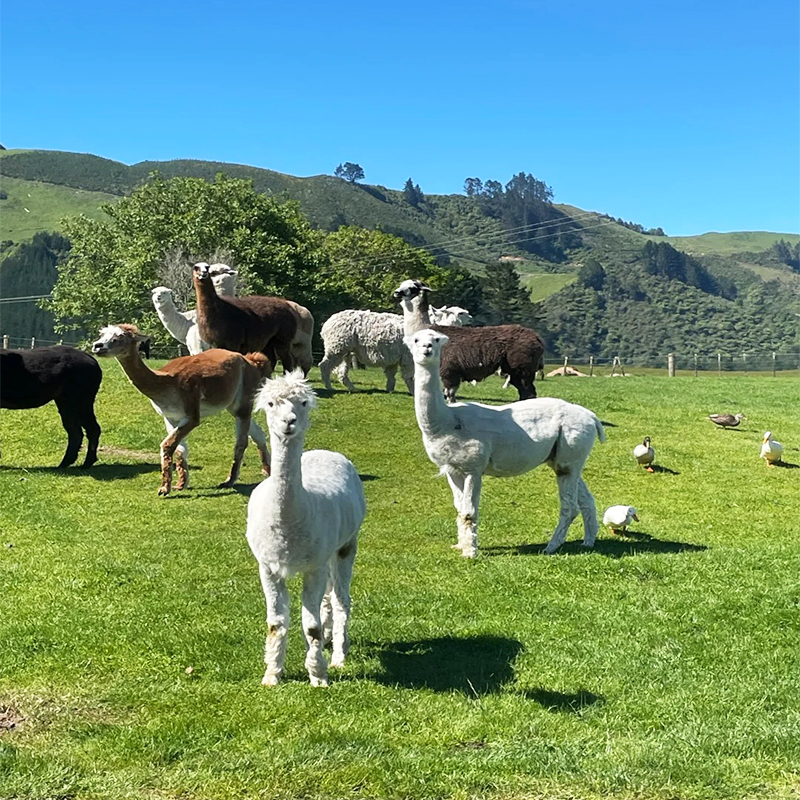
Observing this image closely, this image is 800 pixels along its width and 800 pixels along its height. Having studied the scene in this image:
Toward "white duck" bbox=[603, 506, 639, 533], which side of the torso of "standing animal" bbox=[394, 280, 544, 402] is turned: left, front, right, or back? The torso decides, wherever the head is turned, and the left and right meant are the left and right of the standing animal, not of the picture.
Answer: left

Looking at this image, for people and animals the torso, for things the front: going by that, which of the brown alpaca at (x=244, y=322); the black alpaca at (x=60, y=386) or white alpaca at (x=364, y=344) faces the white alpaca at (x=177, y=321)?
the brown alpaca

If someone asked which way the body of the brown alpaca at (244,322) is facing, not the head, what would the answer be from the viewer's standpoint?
to the viewer's left

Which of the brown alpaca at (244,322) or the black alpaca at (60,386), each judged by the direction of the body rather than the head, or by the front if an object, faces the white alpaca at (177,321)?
the brown alpaca

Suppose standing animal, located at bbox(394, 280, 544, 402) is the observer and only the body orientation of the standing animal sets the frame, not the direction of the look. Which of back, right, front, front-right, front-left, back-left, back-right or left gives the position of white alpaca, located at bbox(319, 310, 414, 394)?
front-right

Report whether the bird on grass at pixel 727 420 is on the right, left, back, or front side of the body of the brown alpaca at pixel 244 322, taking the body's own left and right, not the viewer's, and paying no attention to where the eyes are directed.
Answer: back

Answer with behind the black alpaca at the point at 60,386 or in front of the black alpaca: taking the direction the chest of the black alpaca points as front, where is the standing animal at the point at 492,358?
behind

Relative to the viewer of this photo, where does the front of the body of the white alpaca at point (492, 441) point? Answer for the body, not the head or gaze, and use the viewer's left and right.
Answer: facing to the left of the viewer

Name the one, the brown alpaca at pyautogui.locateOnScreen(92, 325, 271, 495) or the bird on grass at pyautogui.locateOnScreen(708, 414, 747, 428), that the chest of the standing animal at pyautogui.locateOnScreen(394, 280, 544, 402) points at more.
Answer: the brown alpaca

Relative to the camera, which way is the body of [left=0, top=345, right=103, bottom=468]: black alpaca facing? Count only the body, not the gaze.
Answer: to the viewer's left

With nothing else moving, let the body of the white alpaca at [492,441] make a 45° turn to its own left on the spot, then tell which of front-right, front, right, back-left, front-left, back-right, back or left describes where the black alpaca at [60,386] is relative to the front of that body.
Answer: right

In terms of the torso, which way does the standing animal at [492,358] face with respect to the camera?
to the viewer's left

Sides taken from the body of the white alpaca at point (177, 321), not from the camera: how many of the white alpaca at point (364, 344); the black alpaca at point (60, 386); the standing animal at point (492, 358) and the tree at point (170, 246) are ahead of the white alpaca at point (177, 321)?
1

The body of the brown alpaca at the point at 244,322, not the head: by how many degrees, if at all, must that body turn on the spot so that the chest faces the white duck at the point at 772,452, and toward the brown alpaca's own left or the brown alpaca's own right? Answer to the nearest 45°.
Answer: approximately 180°

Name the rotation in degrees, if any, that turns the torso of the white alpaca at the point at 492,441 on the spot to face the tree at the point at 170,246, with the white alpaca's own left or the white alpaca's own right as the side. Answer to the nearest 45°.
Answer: approximately 90° to the white alpaca's own right

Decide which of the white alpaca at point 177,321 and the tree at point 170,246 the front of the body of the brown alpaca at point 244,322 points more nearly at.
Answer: the white alpaca
